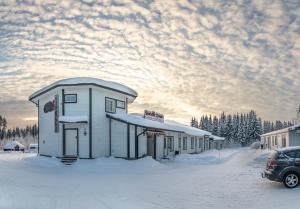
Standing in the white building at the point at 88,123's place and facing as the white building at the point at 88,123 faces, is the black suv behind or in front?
in front

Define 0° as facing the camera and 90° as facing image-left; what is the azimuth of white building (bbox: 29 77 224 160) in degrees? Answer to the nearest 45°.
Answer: approximately 315°
